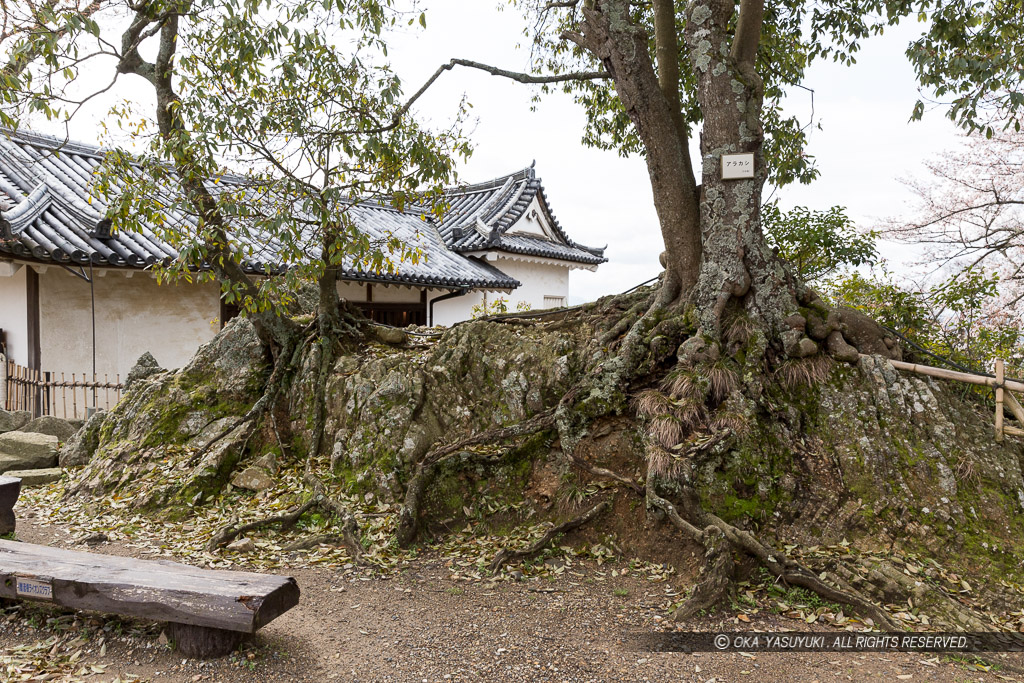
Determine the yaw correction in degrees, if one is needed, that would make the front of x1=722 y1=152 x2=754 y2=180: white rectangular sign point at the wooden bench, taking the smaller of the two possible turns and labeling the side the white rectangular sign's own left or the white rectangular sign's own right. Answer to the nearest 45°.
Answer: approximately 45° to the white rectangular sign's own right

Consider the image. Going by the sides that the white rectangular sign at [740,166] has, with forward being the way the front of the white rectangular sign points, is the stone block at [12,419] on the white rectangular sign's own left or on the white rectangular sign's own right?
on the white rectangular sign's own right

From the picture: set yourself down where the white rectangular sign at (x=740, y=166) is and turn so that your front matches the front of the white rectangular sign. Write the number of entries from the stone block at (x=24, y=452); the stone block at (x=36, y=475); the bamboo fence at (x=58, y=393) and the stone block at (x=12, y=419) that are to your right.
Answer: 4

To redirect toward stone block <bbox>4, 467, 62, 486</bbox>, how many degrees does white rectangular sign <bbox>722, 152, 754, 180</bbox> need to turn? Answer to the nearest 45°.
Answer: approximately 90° to its right

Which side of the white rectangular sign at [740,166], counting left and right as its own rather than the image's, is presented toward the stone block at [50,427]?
right

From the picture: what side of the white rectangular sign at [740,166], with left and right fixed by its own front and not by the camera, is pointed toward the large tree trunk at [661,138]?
right

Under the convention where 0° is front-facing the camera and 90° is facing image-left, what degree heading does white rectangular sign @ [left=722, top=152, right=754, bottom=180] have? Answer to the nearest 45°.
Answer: approximately 0°
